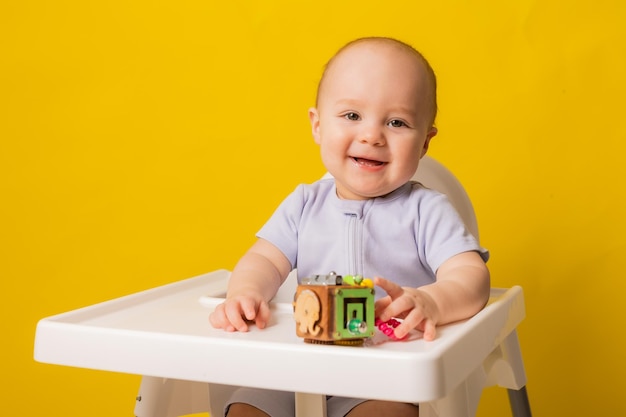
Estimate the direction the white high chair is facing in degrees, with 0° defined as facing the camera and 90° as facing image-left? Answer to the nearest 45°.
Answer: approximately 45°
